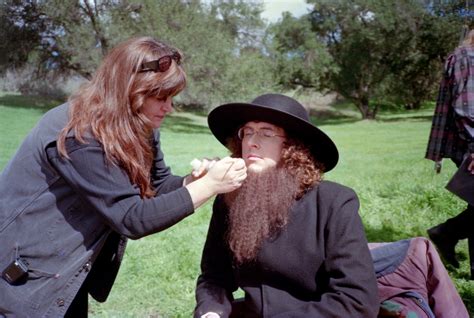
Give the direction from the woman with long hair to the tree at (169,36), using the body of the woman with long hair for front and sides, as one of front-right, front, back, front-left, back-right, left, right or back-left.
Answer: left

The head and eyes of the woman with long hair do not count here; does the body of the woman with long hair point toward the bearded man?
yes

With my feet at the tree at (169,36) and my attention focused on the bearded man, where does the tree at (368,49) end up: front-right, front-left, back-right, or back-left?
back-left

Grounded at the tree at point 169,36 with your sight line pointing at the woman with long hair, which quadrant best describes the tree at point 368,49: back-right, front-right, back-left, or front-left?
back-left

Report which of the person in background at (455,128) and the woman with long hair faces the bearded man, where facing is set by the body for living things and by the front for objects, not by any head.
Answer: the woman with long hair

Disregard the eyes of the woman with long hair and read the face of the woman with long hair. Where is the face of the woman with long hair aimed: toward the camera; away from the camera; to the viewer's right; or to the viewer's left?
to the viewer's right

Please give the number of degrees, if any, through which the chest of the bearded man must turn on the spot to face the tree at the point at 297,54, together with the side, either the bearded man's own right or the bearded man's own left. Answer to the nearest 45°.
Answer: approximately 135° to the bearded man's own right

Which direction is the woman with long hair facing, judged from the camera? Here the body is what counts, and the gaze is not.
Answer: to the viewer's right

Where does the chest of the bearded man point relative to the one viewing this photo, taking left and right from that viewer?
facing the viewer and to the left of the viewer

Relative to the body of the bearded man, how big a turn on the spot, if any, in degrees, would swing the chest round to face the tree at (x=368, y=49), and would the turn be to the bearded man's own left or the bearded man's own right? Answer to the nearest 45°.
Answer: approximately 135° to the bearded man's own right
